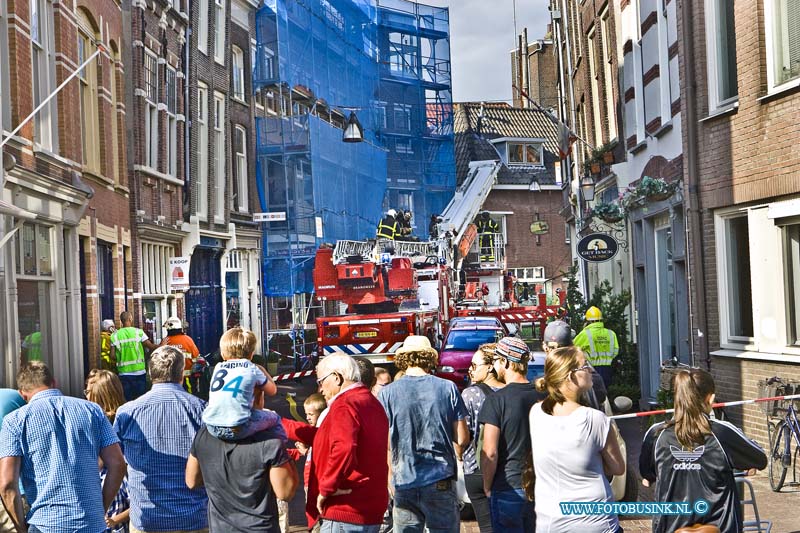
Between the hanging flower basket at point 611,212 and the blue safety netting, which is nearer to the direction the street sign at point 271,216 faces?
the hanging flower basket

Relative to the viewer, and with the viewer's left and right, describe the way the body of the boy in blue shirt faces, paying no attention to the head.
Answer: facing away from the viewer and to the right of the viewer

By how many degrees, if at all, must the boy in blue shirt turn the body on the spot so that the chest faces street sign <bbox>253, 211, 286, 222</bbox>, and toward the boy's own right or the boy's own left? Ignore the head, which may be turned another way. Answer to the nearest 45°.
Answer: approximately 45° to the boy's own left

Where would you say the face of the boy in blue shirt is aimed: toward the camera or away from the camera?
away from the camera

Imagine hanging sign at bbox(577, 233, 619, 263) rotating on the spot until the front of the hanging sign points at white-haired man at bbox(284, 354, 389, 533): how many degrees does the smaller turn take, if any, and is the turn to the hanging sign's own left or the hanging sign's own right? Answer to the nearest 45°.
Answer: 0° — it already faces them
